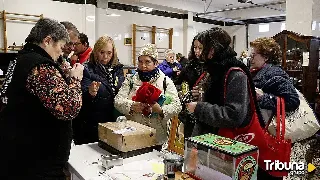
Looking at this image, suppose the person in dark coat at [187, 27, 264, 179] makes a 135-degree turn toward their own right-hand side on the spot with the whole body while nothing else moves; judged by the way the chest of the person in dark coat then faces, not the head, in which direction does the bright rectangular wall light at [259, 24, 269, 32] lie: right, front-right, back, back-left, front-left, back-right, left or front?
front-left

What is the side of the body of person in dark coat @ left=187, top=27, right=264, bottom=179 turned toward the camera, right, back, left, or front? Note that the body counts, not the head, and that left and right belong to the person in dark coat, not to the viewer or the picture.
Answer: left

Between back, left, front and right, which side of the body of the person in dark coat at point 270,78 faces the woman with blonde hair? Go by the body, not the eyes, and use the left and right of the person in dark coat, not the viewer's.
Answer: front

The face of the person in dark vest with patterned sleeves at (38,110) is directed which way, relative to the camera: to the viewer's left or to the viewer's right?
to the viewer's right

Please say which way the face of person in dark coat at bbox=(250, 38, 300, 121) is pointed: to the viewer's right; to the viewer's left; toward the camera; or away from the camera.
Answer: to the viewer's left

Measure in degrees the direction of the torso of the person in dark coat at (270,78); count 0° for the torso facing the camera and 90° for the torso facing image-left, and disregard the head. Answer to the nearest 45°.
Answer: approximately 90°

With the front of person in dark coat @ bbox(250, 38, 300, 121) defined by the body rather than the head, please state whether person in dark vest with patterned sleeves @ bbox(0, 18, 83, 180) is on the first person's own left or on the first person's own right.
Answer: on the first person's own left

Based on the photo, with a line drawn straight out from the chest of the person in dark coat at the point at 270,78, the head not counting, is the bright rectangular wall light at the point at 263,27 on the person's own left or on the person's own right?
on the person's own right

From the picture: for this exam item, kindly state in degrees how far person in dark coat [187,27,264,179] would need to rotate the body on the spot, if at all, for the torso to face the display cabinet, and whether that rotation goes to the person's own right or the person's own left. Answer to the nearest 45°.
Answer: approximately 90° to the person's own right

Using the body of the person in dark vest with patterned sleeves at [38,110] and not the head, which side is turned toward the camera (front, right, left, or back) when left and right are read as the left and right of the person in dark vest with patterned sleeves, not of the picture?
right

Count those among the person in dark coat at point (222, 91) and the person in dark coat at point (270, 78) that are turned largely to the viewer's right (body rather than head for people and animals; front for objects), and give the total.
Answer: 0
